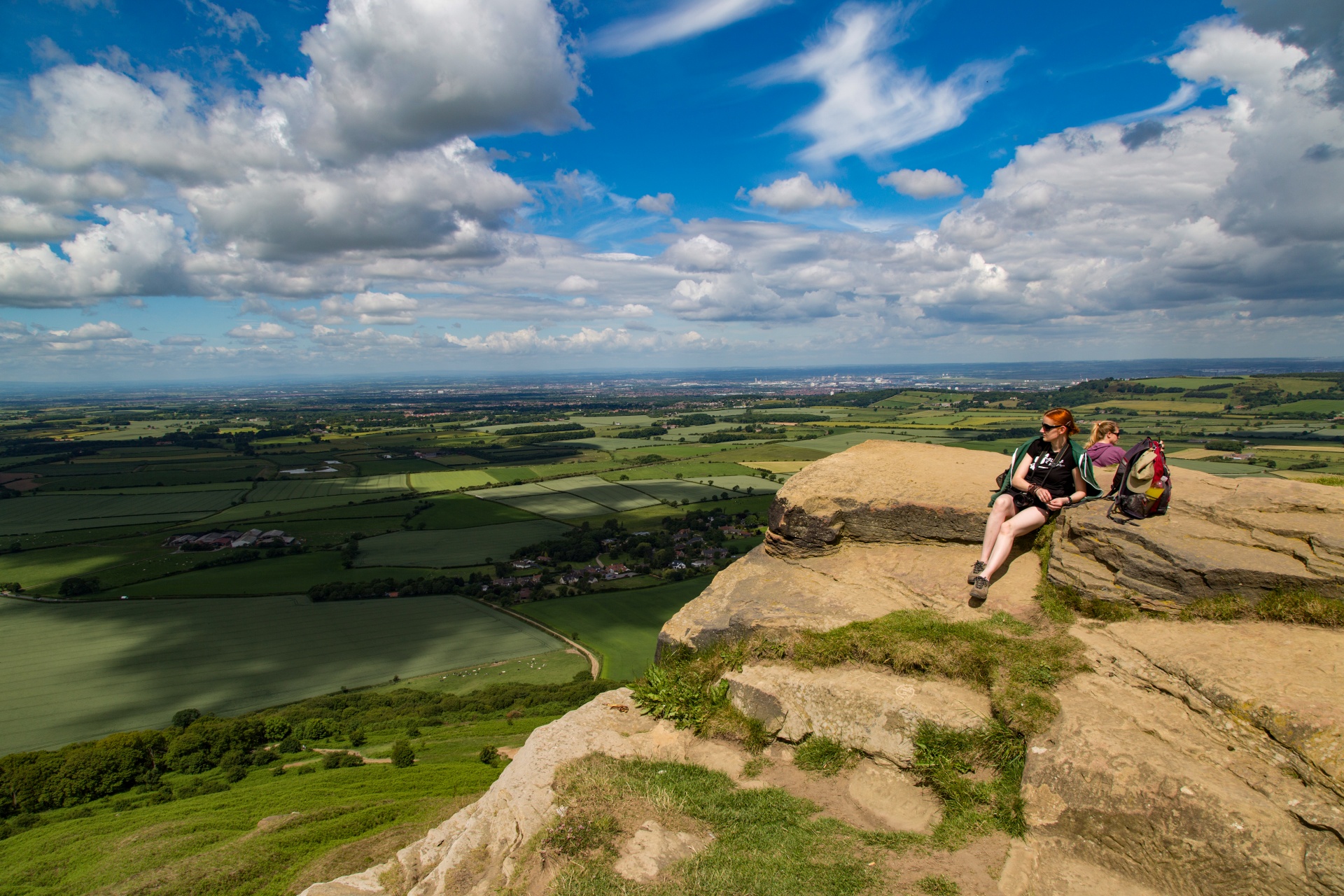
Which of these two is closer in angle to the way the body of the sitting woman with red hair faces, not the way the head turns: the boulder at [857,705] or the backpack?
the boulder

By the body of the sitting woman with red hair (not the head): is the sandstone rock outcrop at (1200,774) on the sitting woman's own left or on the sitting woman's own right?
on the sitting woman's own left

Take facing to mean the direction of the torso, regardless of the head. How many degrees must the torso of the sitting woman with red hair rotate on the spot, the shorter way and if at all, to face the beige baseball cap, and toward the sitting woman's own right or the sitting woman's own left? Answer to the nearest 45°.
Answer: approximately 135° to the sitting woman's own left

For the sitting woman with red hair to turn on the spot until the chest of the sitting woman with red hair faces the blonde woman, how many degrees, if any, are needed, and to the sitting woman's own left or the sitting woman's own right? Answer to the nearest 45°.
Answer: approximately 180°

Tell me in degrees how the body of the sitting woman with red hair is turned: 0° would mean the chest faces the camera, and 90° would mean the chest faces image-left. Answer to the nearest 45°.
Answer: approximately 45°

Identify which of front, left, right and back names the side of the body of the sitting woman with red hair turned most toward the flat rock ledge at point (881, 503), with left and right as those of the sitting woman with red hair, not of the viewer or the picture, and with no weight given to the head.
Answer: right
